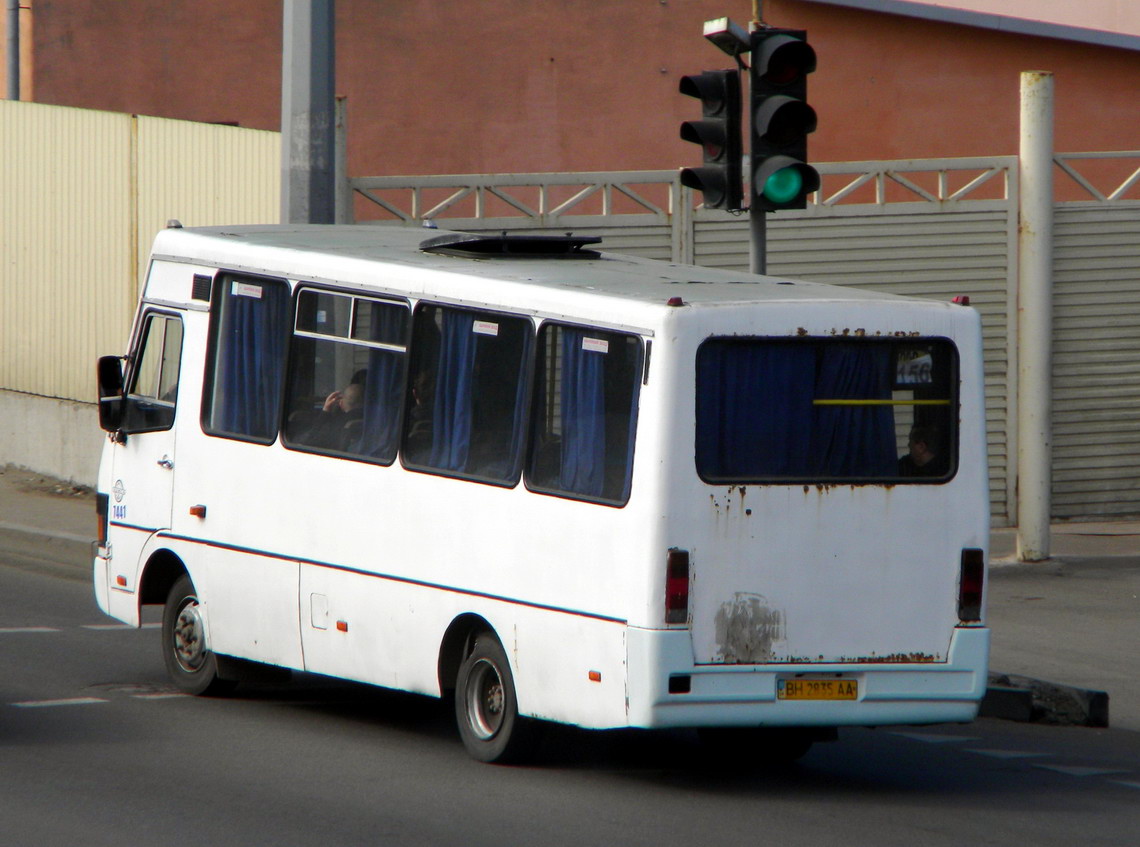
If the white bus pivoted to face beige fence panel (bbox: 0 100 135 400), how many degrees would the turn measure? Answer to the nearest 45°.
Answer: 0° — it already faces it

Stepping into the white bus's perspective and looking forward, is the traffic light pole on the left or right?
on its right

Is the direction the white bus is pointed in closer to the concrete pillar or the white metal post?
the concrete pillar

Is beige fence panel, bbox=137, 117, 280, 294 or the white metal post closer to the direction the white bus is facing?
the beige fence panel

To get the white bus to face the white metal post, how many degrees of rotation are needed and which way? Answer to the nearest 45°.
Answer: approximately 90° to its right

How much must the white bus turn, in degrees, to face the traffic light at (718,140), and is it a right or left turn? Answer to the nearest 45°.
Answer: approximately 45° to its right

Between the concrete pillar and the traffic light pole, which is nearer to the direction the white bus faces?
the concrete pillar

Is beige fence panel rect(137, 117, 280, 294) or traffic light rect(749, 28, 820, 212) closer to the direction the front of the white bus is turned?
the beige fence panel

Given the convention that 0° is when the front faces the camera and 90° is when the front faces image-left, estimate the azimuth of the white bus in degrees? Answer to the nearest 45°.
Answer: approximately 135°

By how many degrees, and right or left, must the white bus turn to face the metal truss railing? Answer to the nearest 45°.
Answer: approximately 45° to its right
